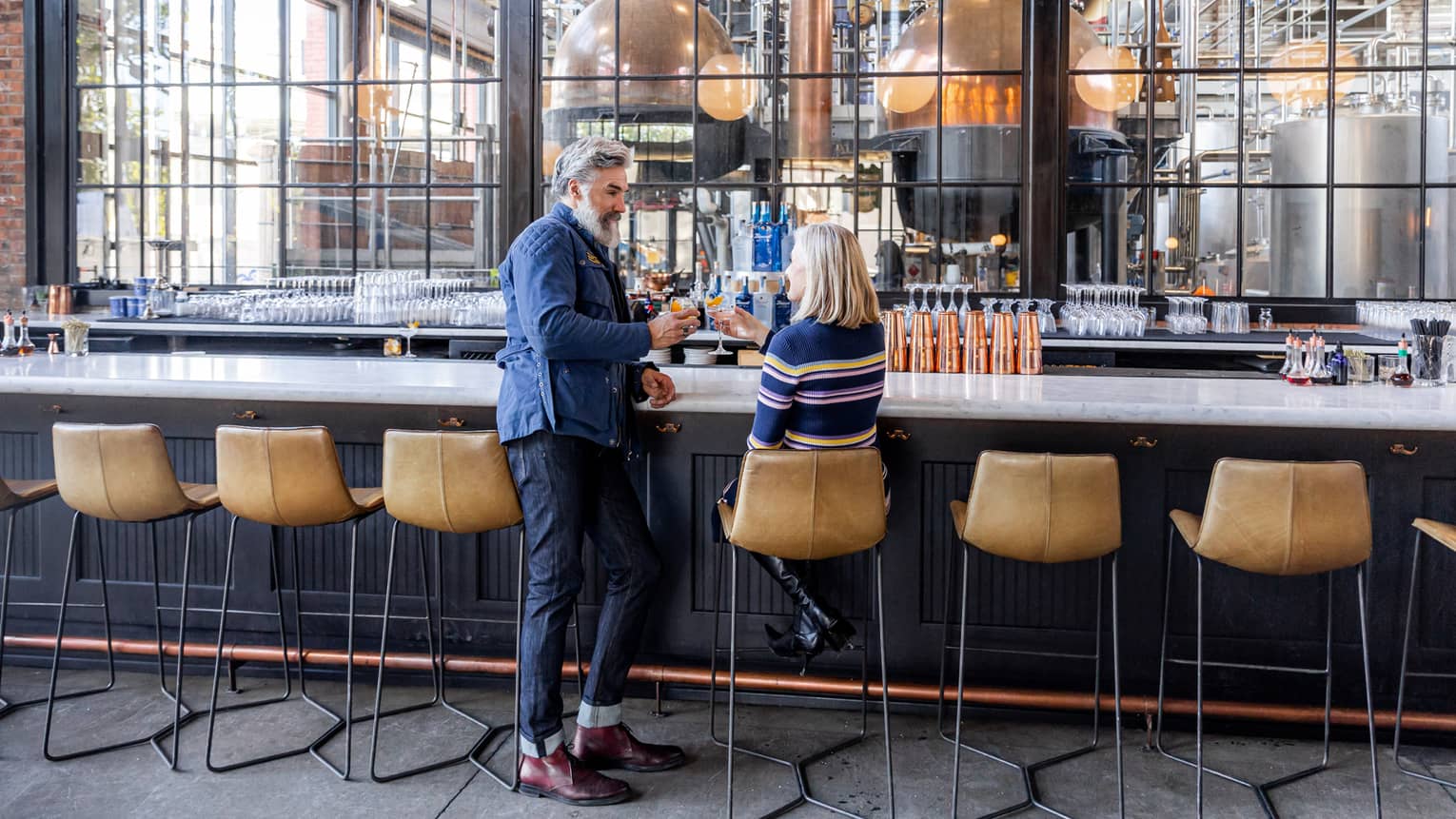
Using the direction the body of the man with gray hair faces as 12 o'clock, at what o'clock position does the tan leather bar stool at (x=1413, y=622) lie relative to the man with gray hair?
The tan leather bar stool is roughly at 12 o'clock from the man with gray hair.

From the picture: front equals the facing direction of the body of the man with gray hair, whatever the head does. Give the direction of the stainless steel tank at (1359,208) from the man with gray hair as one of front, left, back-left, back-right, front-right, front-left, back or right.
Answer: front-left

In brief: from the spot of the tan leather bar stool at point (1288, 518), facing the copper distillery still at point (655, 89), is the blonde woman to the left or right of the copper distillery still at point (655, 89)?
left

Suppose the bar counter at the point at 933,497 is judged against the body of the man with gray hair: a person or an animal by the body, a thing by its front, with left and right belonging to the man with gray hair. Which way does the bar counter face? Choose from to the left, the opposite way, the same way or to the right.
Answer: to the right

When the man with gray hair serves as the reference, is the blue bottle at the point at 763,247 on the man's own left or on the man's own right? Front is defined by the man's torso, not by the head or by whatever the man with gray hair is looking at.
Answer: on the man's own left

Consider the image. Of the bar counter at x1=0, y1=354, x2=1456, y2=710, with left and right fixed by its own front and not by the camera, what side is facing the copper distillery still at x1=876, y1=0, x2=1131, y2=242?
back

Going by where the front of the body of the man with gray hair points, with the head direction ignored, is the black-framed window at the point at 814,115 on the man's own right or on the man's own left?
on the man's own left

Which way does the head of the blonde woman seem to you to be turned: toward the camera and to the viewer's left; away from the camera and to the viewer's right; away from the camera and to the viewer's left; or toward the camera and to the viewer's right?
away from the camera and to the viewer's left

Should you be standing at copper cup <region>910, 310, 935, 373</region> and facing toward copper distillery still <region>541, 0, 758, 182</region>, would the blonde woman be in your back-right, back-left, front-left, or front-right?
back-left

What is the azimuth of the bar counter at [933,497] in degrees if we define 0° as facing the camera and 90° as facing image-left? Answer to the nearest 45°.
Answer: approximately 0°

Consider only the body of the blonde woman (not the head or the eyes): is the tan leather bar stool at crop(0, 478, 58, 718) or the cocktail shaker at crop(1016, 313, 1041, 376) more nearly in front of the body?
the tan leather bar stool

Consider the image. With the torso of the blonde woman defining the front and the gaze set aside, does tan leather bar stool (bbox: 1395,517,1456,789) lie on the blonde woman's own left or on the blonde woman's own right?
on the blonde woman's own right

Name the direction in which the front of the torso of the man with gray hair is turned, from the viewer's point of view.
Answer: to the viewer's right

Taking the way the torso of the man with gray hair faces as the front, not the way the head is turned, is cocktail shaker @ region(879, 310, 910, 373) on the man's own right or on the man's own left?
on the man's own left

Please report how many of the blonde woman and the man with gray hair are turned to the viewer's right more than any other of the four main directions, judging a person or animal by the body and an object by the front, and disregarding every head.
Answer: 1

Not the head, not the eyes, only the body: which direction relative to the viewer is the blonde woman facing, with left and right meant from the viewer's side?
facing away from the viewer and to the left of the viewer

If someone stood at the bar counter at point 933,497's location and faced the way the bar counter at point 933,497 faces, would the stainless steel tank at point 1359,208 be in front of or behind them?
behind
